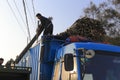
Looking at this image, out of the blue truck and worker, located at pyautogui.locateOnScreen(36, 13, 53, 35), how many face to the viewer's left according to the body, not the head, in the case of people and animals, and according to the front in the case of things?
1

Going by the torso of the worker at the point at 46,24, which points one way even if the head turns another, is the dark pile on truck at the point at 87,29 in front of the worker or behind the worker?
behind

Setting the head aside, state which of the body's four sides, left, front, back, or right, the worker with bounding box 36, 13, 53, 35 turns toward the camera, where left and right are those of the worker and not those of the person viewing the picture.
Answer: left

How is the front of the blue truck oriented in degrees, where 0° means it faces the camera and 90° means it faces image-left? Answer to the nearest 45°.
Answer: approximately 315°

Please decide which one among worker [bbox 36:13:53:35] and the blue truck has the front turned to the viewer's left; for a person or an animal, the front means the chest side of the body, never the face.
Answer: the worker
